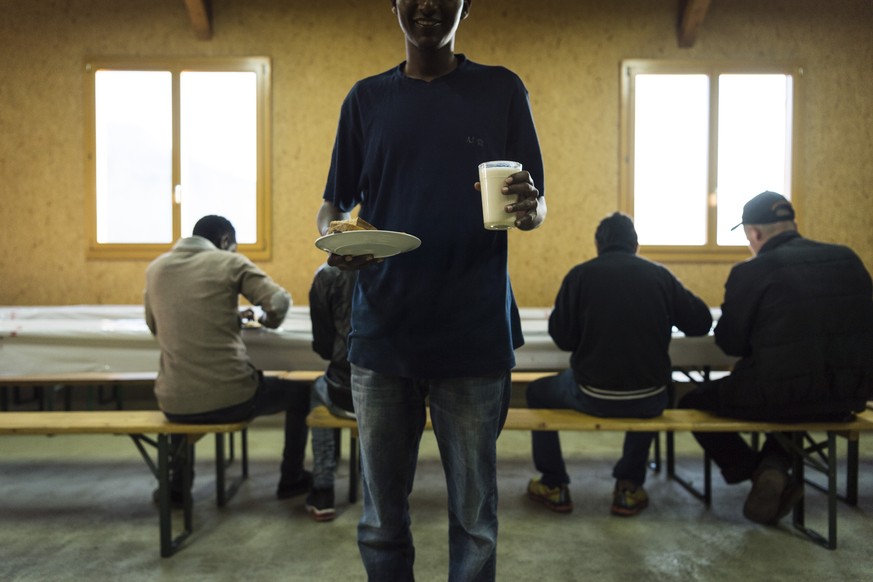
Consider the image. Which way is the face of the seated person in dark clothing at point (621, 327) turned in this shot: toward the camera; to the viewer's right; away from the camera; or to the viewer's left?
away from the camera

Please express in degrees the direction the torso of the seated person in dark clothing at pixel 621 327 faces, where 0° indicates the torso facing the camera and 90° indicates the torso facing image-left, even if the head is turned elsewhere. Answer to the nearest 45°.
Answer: approximately 180°

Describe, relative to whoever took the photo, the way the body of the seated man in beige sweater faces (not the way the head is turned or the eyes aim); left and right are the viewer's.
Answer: facing away from the viewer and to the right of the viewer

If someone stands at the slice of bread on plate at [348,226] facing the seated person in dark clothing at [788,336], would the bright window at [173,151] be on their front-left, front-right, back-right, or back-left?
front-left

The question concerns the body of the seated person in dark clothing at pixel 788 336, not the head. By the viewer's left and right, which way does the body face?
facing away from the viewer and to the left of the viewer

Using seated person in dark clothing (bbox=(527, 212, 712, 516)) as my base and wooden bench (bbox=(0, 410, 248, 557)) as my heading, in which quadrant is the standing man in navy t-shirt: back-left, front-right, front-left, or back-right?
front-left

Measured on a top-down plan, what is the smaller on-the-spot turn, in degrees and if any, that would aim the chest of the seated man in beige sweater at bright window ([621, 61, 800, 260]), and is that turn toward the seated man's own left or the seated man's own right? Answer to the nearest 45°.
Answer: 0° — they already face it

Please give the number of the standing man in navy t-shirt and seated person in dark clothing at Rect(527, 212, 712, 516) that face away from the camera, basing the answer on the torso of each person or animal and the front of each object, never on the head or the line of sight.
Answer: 1

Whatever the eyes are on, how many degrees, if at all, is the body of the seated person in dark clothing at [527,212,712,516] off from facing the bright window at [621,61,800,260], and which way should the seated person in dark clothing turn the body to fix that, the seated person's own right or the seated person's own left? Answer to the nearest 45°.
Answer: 0° — they already face it

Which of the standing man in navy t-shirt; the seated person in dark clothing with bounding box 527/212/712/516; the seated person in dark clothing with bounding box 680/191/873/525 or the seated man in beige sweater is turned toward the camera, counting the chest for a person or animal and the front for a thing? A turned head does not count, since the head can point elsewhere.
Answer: the standing man in navy t-shirt

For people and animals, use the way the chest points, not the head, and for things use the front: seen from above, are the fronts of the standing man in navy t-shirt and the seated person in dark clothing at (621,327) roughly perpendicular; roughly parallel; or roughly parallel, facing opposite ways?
roughly parallel, facing opposite ways

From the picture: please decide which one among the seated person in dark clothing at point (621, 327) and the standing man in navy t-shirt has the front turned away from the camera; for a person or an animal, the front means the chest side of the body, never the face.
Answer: the seated person in dark clothing

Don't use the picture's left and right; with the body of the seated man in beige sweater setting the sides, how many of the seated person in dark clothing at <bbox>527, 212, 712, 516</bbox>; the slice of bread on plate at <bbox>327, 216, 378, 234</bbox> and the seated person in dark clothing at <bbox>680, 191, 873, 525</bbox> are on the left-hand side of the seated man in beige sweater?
0

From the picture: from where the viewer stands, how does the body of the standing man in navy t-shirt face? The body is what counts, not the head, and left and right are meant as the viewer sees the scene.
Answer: facing the viewer
